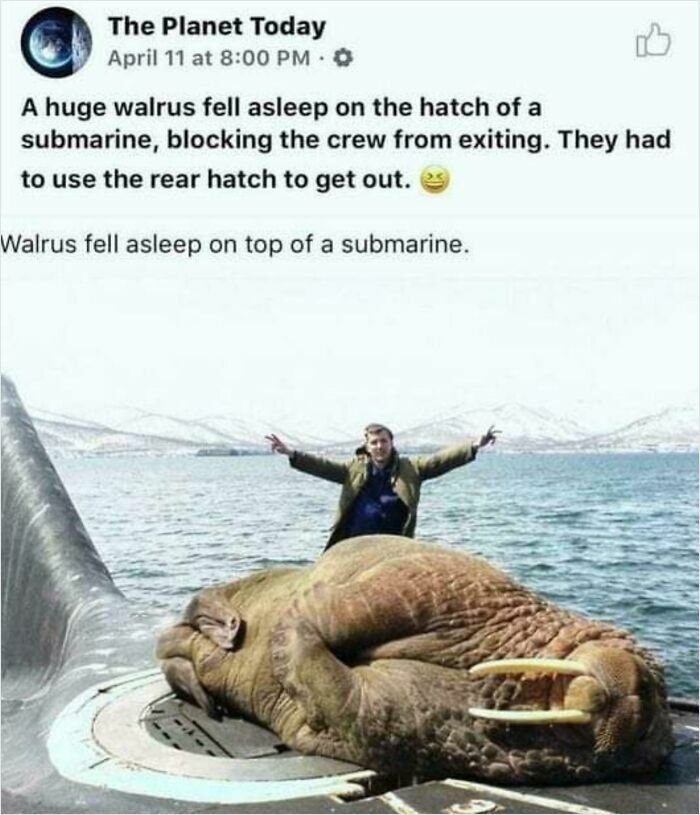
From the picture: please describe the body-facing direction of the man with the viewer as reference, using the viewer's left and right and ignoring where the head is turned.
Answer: facing the viewer

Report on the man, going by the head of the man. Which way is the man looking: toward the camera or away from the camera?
toward the camera

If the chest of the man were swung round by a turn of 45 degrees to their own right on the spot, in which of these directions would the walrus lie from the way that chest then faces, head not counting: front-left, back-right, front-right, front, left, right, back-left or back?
front-left
